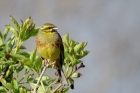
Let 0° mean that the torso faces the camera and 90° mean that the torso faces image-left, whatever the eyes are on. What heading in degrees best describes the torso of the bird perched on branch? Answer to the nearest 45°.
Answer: approximately 45°
